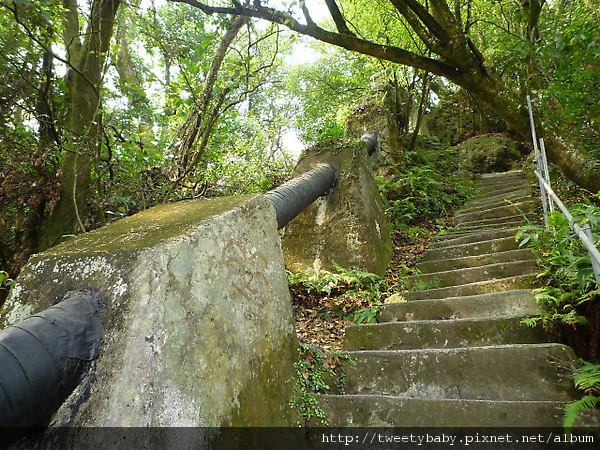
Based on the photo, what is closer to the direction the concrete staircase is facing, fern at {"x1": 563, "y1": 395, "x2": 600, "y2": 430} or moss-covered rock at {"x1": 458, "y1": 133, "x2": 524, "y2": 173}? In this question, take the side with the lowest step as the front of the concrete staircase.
the fern

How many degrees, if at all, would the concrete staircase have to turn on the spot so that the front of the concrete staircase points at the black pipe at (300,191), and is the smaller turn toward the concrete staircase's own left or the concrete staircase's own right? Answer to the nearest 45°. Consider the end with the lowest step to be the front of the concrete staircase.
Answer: approximately 135° to the concrete staircase's own right

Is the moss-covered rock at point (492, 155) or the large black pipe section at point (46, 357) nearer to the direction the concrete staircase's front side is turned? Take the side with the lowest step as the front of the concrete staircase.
the large black pipe section

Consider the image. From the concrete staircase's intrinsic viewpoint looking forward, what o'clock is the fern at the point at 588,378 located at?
The fern is roughly at 10 o'clock from the concrete staircase.

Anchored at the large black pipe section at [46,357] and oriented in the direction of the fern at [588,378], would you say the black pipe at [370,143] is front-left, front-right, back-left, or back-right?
front-left

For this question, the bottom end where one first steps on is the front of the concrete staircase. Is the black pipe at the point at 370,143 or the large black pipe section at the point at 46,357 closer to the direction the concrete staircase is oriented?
the large black pipe section

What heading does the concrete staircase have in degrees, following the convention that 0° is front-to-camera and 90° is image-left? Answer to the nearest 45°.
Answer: approximately 0°

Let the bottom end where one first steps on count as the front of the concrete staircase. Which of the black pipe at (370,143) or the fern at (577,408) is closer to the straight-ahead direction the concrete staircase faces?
the fern

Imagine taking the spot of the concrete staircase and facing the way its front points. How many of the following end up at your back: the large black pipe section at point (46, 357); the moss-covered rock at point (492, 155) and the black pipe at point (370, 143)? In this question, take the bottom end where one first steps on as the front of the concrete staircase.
2

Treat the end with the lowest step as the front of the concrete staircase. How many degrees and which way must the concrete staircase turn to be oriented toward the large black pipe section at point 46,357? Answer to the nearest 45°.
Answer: approximately 45° to its right

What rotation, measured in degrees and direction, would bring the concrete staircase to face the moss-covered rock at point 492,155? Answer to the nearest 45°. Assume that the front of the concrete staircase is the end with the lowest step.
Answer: approximately 180°

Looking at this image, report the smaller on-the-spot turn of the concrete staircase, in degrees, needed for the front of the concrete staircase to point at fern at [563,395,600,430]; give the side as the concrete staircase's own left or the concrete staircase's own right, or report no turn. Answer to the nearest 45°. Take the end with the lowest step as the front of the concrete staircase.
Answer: approximately 45° to the concrete staircase's own left

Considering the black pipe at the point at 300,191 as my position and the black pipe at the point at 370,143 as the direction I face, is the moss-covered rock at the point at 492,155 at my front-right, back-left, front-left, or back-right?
front-right

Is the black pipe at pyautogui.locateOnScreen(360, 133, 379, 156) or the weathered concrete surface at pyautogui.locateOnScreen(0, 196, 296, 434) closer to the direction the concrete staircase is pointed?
the weathered concrete surface

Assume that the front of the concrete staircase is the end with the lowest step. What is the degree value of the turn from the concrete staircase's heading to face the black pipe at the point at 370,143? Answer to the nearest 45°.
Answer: approximately 180°

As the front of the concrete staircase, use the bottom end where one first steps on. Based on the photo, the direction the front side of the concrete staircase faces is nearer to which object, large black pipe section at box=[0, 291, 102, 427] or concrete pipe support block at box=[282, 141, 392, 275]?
the large black pipe section
